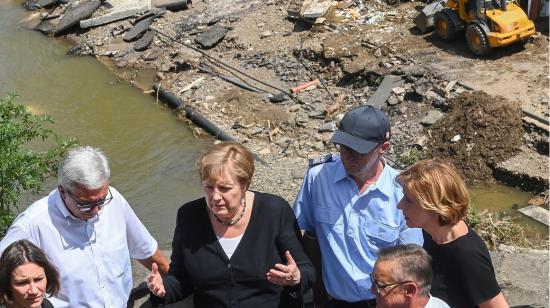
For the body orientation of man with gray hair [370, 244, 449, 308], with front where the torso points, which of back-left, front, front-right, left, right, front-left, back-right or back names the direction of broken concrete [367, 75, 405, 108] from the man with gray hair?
right

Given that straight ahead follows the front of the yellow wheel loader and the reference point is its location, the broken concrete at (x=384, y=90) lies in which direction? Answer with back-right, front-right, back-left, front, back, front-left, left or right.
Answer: left

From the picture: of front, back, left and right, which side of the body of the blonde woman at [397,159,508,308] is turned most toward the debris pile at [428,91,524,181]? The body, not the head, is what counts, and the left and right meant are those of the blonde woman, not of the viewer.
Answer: right

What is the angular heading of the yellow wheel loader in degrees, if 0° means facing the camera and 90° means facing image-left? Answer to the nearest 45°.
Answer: approximately 135°

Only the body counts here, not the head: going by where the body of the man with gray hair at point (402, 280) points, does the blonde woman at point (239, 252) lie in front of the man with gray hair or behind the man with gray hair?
in front

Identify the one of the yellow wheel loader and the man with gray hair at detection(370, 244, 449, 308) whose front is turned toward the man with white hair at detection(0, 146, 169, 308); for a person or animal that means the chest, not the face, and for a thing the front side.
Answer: the man with gray hair at detection(370, 244, 449, 308)

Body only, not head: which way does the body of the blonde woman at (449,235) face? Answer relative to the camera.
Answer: to the viewer's left

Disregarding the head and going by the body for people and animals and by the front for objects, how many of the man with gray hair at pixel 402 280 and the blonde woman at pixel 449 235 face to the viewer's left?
2

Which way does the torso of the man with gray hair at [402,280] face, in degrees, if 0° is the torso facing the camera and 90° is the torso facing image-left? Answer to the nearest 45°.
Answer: approximately 90°

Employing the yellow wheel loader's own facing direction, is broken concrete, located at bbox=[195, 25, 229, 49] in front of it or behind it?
in front
